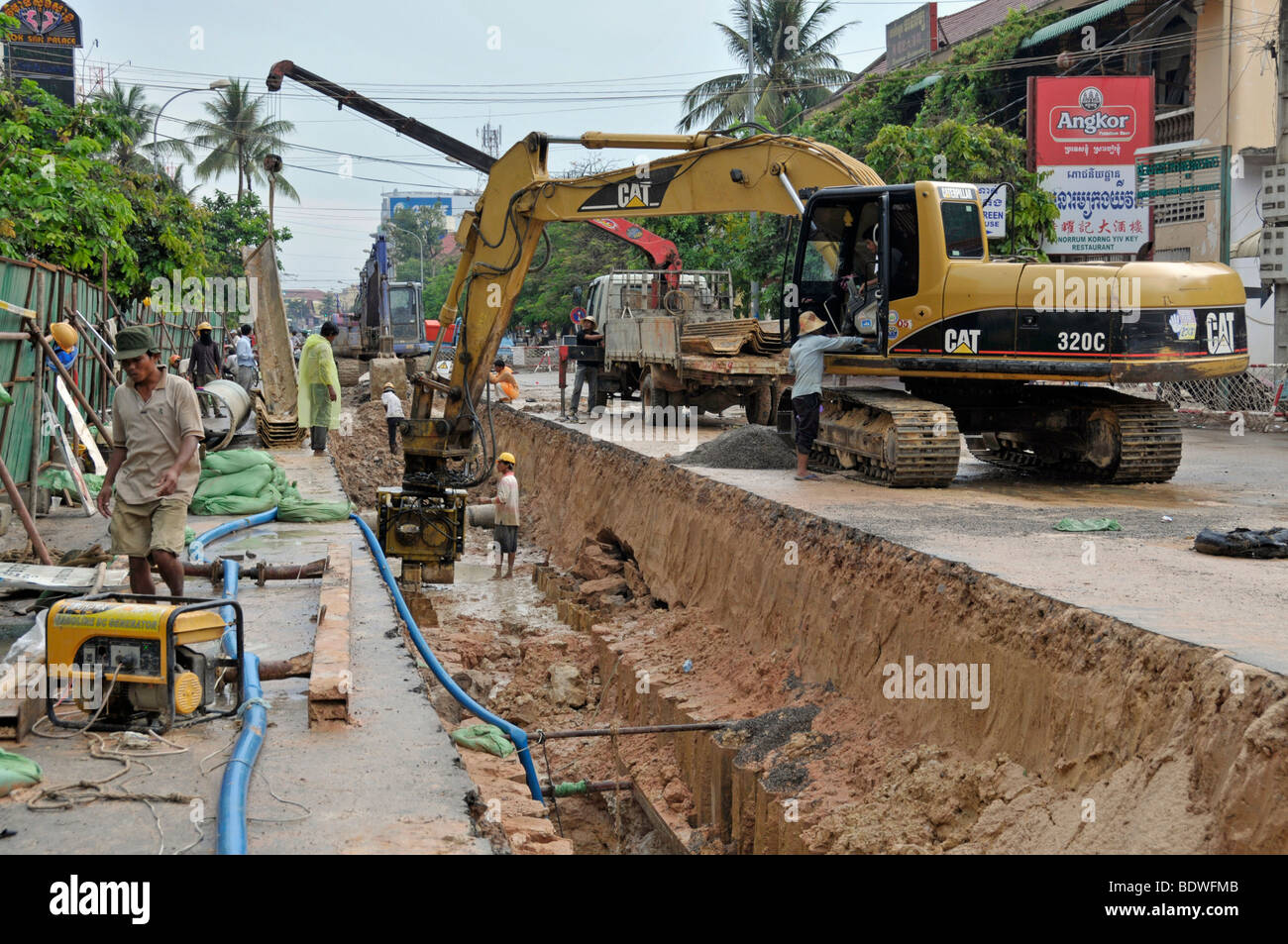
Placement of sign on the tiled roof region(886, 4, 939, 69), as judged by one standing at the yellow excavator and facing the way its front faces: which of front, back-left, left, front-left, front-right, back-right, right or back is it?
right

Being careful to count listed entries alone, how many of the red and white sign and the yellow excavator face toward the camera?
1

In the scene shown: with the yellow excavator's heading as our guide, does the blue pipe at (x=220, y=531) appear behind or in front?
in front

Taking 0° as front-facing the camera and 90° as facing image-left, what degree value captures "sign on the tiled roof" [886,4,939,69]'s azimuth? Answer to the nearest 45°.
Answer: approximately 45°

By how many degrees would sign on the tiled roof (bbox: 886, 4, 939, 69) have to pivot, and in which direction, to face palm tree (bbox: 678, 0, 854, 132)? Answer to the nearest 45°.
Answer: approximately 45° to its right

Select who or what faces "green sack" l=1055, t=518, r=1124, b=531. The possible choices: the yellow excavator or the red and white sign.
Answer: the red and white sign

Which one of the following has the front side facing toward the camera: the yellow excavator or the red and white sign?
the red and white sign

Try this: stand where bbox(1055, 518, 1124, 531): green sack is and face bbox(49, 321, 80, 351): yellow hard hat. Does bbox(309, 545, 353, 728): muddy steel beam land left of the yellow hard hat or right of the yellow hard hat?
left

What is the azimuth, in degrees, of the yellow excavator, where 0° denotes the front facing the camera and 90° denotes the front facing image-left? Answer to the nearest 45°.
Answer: approximately 90°

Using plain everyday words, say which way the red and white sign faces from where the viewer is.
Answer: facing the viewer

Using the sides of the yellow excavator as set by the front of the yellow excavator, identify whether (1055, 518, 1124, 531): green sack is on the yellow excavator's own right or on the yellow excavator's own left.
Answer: on the yellow excavator's own left

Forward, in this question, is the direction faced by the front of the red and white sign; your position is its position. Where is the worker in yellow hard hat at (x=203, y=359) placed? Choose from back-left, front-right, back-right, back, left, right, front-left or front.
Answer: front-right

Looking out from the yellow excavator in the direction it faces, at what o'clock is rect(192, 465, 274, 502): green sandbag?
The green sandbag is roughly at 12 o'clock from the yellow excavator.

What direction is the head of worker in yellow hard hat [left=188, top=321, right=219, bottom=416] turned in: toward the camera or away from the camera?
toward the camera
